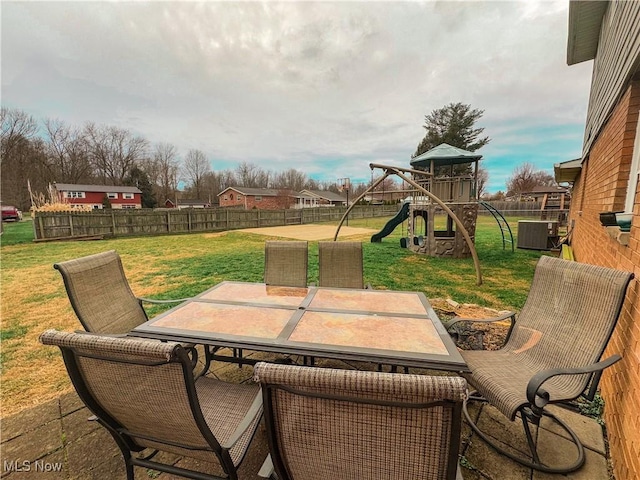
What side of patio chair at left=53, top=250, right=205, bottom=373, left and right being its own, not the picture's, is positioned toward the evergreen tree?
left

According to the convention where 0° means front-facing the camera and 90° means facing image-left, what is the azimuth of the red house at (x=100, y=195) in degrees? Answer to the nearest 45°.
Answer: approximately 0°

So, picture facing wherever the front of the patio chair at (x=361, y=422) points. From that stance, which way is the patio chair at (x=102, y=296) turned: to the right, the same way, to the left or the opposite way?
to the right

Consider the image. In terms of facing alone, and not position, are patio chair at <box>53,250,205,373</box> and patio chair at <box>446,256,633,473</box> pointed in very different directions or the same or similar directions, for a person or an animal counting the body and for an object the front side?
very different directions

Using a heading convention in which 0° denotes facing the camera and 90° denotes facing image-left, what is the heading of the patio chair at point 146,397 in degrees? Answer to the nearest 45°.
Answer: approximately 225°

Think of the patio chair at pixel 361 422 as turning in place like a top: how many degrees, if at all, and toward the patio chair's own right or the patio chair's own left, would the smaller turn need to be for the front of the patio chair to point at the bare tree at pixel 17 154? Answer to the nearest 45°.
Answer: approximately 45° to the patio chair's own left

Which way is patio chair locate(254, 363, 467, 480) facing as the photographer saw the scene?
facing away from the viewer

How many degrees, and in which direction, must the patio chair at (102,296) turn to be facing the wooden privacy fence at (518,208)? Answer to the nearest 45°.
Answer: approximately 45° to its left
